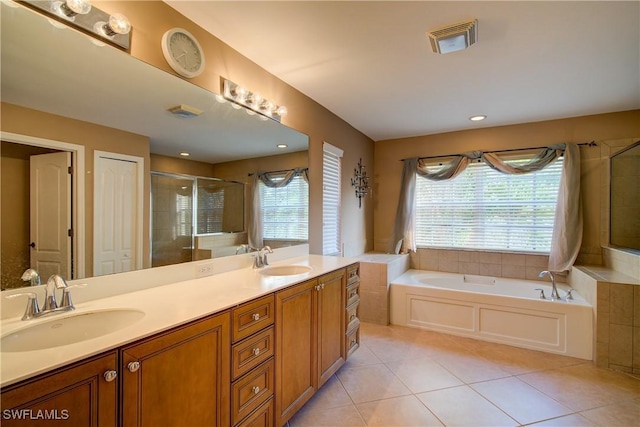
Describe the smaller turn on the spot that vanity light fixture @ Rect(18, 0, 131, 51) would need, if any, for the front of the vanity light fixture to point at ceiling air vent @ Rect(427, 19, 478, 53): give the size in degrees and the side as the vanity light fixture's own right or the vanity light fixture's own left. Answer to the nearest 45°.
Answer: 0° — it already faces it

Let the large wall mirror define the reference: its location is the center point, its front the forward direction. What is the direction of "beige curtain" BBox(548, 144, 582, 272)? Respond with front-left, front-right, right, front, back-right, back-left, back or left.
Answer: front-left

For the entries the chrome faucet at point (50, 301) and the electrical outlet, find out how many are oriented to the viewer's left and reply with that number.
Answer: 0

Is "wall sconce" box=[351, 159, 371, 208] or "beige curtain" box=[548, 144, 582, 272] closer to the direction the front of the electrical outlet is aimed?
the beige curtain

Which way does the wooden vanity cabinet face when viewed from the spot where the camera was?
facing the viewer and to the right of the viewer

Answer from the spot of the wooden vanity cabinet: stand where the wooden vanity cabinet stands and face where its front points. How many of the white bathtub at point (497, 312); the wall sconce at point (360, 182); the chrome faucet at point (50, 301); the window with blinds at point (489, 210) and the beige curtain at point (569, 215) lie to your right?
1

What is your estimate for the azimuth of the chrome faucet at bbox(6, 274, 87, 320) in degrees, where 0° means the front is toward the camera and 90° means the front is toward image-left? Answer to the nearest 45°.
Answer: approximately 315°
